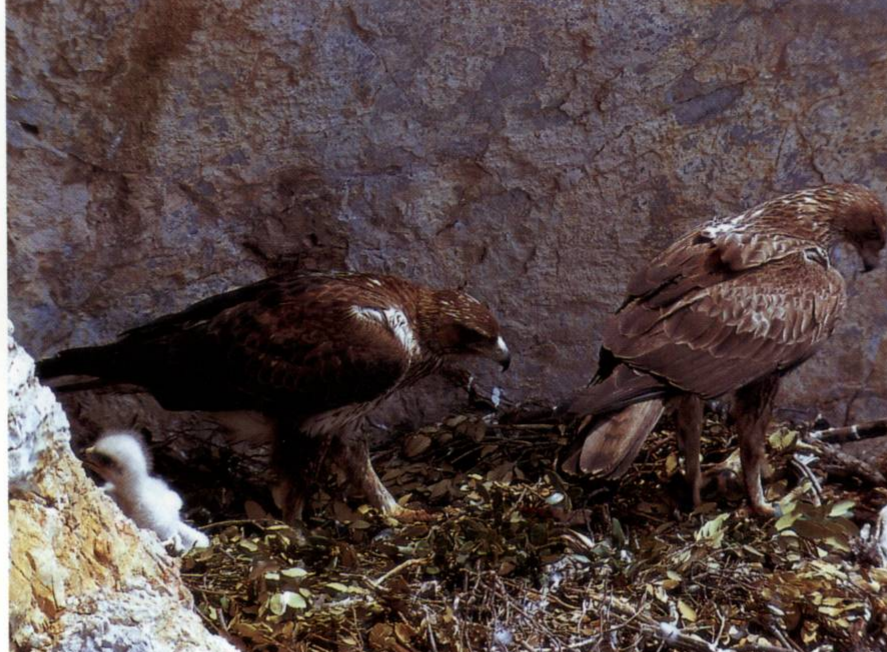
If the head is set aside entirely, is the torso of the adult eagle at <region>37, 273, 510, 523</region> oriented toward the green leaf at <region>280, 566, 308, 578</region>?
no

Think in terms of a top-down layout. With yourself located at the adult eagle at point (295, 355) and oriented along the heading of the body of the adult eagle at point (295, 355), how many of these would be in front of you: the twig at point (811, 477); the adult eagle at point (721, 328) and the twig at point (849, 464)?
3

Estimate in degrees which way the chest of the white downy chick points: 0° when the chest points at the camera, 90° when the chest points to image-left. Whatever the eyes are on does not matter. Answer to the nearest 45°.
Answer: approximately 90°

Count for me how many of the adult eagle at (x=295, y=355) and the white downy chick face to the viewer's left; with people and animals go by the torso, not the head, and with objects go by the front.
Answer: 1

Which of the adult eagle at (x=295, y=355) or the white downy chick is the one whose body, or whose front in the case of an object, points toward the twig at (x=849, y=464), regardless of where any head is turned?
the adult eagle

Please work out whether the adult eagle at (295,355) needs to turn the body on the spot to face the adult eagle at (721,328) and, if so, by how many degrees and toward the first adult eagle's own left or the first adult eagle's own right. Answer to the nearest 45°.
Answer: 0° — it already faces it

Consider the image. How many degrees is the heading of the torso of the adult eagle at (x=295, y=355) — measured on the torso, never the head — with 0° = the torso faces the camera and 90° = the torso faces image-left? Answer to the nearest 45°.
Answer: approximately 270°

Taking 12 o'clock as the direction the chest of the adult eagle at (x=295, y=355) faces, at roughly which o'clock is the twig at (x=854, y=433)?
The twig is roughly at 12 o'clock from the adult eagle.

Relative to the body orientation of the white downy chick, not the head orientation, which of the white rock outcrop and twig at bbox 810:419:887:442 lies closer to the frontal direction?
the white rock outcrop

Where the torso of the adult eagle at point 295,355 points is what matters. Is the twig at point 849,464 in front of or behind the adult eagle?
in front

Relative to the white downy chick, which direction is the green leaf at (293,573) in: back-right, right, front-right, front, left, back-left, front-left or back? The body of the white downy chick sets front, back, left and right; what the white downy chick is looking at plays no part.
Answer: back-left

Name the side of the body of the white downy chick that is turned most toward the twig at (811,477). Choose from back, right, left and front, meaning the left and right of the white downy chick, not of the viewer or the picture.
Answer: back

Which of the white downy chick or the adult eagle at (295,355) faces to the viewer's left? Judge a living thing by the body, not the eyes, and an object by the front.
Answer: the white downy chick

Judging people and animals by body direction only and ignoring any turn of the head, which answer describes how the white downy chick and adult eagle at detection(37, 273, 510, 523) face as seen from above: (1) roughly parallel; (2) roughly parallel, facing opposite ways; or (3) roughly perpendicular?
roughly parallel, facing opposite ways

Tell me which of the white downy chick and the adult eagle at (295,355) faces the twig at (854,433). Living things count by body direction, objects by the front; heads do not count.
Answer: the adult eagle

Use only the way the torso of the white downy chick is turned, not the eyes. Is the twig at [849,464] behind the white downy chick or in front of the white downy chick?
behind
